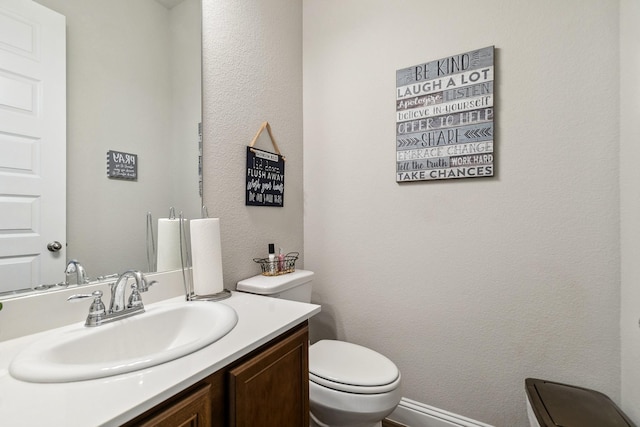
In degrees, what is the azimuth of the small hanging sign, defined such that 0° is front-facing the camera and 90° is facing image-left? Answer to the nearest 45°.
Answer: approximately 315°

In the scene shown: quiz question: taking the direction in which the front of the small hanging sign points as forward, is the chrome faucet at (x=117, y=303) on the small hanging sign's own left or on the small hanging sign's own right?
on the small hanging sign's own right

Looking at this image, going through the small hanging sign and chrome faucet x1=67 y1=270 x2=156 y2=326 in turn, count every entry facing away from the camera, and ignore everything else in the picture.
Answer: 0

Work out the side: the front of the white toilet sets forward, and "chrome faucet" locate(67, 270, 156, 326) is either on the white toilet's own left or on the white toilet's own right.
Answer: on the white toilet's own right

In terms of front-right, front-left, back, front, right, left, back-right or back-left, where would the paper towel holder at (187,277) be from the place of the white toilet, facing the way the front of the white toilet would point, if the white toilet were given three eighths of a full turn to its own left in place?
left

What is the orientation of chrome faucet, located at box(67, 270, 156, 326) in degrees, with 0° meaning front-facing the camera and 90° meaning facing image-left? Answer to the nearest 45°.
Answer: approximately 315°

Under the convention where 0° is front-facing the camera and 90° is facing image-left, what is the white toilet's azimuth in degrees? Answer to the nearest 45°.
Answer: approximately 315°

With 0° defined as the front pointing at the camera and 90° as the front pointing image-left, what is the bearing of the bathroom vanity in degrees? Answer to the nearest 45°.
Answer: approximately 315°

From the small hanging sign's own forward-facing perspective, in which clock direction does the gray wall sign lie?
The gray wall sign is roughly at 11 o'clock from the small hanging sign.
